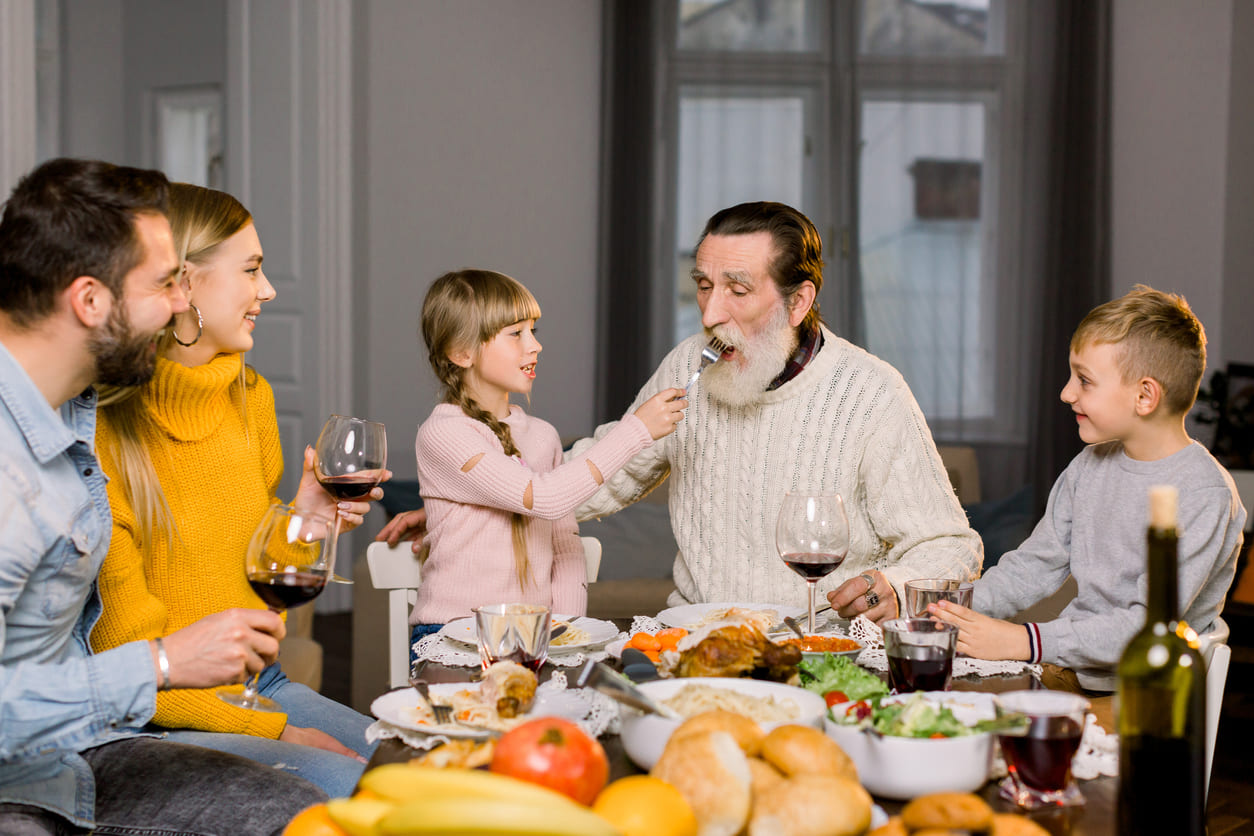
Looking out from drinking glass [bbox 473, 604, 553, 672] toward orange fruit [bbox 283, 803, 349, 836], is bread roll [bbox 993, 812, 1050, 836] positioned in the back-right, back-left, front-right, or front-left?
front-left

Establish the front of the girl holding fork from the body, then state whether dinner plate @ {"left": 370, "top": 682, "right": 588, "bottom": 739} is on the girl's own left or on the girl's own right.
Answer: on the girl's own right

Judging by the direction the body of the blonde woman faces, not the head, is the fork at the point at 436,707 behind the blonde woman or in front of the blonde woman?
in front

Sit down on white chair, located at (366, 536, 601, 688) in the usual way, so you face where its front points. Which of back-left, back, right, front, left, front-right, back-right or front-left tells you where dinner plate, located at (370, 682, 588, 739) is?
front

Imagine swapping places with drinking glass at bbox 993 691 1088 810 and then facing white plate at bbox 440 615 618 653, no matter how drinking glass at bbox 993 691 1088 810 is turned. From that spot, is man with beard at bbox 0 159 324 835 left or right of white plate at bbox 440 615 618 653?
left

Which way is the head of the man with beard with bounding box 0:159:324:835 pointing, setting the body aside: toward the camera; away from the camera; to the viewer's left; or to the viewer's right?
to the viewer's right

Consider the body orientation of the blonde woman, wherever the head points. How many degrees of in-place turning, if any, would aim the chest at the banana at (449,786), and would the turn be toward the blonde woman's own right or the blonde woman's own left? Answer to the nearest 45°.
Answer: approximately 45° to the blonde woman's own right

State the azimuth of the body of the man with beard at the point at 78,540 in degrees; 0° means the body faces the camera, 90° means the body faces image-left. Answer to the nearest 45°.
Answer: approximately 270°

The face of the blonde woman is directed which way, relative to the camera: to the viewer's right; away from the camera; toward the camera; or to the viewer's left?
to the viewer's right

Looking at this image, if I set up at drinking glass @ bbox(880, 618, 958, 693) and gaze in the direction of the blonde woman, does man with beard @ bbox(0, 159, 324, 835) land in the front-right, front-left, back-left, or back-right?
front-left

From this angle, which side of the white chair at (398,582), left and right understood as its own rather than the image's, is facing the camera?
front

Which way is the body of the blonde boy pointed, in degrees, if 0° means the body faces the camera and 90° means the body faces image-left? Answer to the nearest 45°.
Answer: approximately 45°

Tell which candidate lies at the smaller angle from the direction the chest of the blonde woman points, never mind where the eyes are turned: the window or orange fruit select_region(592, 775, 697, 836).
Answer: the orange fruit
